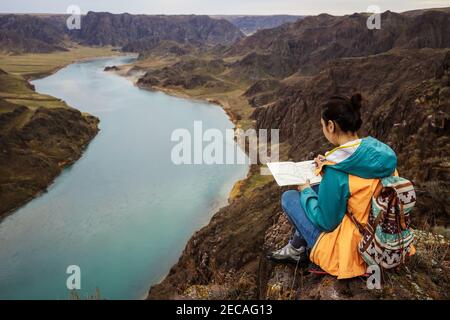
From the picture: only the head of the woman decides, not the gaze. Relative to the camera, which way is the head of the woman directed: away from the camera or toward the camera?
away from the camera

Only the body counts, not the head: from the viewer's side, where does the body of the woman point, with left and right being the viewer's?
facing away from the viewer and to the left of the viewer
